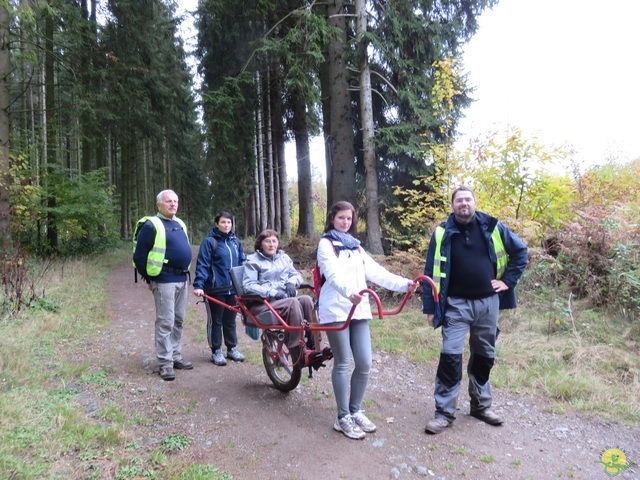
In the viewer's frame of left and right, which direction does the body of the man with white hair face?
facing the viewer and to the right of the viewer

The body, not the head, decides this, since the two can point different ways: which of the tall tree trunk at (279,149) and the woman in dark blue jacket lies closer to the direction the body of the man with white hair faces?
the woman in dark blue jacket

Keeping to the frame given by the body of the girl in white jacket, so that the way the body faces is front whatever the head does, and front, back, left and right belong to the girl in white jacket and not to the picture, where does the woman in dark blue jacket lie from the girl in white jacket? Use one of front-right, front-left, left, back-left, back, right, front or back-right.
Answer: back

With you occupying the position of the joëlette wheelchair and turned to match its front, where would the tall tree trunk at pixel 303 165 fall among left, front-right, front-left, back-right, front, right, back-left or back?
back-left

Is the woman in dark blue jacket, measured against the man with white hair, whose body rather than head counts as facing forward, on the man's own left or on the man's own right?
on the man's own left

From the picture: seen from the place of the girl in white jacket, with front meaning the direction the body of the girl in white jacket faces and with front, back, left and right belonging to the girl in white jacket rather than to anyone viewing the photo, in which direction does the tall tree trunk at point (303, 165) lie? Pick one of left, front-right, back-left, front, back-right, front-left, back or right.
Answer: back-left

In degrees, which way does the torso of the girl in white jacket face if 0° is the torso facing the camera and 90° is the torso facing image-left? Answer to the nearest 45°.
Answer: approximately 315°

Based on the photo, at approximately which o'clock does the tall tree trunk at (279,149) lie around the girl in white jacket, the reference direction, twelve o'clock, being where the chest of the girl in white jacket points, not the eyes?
The tall tree trunk is roughly at 7 o'clock from the girl in white jacket.
